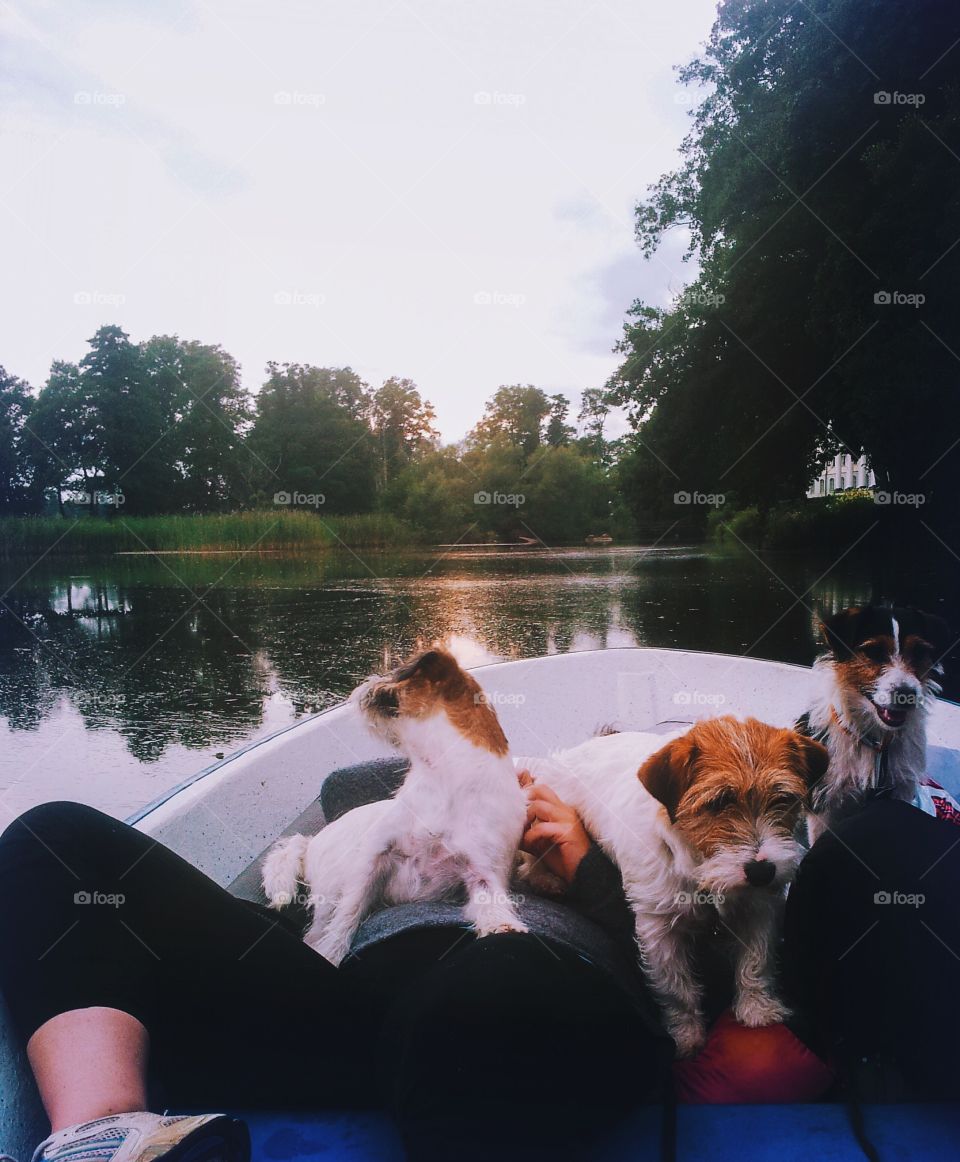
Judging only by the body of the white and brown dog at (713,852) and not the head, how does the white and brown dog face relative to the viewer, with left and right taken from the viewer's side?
facing the viewer and to the right of the viewer

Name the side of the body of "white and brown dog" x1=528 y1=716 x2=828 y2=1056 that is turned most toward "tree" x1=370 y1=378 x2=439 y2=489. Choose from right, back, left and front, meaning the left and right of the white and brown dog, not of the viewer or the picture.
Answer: back

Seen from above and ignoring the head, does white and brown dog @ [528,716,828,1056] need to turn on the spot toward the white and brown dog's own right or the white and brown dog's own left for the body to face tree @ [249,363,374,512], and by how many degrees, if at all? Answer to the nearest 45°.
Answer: approximately 180°

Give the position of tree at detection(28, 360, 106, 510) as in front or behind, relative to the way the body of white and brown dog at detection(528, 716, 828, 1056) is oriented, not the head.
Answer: behind
